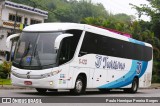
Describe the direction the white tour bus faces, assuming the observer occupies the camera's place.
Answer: facing the viewer and to the left of the viewer
